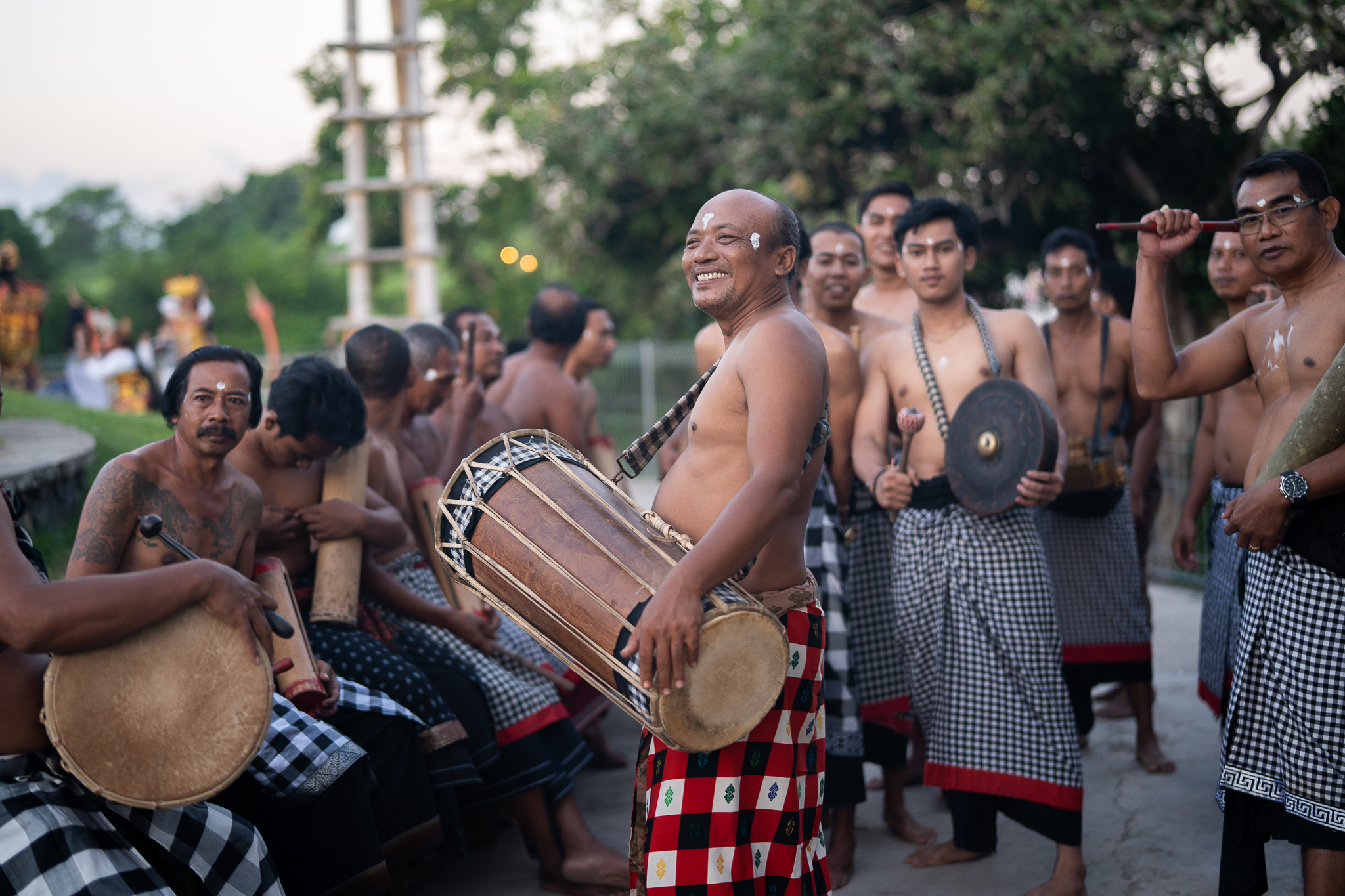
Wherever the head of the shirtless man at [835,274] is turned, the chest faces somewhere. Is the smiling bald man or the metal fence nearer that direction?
the smiling bald man

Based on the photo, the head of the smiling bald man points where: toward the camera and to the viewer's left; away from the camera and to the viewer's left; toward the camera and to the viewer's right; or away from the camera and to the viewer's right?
toward the camera and to the viewer's left

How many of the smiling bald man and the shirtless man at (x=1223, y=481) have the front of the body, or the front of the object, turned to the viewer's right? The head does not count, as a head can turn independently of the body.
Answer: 0

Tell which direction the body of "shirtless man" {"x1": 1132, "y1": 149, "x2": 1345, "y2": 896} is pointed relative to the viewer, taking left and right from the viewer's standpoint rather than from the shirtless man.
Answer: facing the viewer and to the left of the viewer

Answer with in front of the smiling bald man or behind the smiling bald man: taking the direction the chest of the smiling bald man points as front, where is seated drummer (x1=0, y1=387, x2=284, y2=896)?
in front

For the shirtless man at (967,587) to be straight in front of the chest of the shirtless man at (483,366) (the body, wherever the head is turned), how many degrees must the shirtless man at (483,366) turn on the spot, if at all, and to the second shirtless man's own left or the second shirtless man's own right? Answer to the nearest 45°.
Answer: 0° — they already face them

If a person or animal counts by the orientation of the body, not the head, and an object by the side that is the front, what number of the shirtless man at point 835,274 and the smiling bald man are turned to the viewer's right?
0

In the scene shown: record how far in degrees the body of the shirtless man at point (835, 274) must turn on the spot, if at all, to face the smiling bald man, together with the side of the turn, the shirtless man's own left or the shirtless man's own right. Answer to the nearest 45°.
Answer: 0° — they already face them
